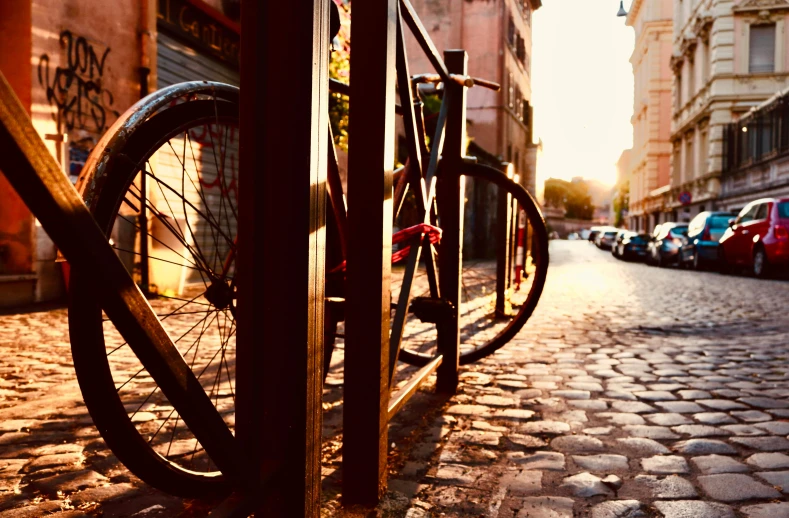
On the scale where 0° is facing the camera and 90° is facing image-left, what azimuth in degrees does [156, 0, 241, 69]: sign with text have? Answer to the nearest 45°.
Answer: approximately 315°

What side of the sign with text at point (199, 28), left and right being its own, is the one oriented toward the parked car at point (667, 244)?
left

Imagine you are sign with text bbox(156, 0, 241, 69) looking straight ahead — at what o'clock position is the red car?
The red car is roughly at 10 o'clock from the sign with text.

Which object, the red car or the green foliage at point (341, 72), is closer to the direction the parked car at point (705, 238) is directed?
the green foliage

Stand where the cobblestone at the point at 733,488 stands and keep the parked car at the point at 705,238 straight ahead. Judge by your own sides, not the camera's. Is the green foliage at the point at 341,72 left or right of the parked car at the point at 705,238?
left
